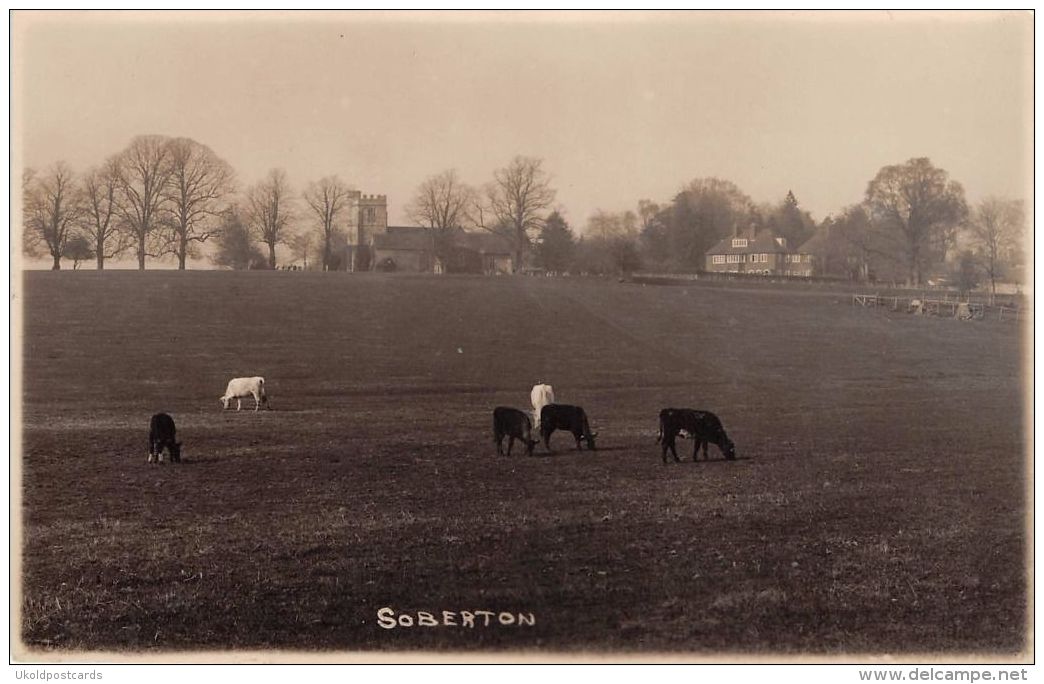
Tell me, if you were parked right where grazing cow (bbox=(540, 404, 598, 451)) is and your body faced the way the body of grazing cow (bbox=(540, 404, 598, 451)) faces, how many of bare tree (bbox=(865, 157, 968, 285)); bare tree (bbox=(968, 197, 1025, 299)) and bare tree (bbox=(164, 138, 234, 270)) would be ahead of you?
2

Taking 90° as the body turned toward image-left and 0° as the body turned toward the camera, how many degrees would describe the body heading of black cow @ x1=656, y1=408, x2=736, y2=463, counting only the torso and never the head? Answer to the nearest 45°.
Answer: approximately 270°

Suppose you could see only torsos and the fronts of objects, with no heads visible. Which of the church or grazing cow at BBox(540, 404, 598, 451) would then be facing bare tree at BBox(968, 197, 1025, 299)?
the grazing cow

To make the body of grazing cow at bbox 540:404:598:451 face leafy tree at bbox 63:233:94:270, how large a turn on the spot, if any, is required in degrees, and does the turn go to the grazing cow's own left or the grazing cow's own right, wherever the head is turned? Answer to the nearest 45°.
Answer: approximately 180°

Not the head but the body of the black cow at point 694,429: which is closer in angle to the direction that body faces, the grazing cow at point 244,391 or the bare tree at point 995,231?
the bare tree

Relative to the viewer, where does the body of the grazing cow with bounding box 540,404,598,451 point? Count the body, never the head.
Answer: to the viewer's right

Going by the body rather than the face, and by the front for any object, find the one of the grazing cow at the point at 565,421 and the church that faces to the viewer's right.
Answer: the grazing cow

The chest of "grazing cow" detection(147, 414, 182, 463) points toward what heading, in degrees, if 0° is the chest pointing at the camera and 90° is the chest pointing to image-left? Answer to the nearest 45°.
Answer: approximately 315°
